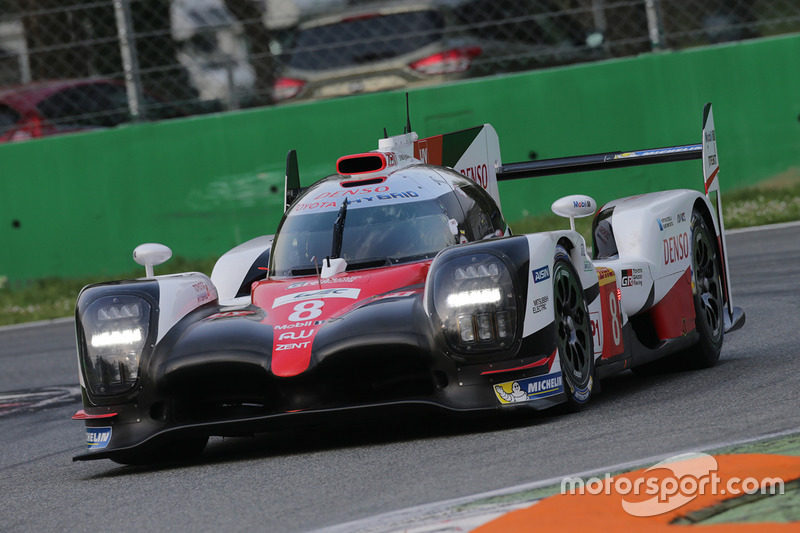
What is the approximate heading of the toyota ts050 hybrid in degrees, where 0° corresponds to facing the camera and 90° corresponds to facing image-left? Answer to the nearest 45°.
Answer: approximately 45°

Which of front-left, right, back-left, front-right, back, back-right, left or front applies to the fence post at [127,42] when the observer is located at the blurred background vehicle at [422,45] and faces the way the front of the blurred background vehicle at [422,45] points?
back-left

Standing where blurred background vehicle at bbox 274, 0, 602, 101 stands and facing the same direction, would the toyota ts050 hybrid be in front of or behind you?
behind

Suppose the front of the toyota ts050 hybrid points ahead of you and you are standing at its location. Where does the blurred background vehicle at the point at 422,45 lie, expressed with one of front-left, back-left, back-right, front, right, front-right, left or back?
back-right

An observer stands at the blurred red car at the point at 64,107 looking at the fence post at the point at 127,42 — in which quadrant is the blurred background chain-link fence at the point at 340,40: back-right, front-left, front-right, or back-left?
front-left

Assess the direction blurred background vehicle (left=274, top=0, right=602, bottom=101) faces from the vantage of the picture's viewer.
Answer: facing away from the viewer and to the right of the viewer

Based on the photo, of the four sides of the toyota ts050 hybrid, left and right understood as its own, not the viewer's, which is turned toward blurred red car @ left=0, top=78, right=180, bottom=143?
right
